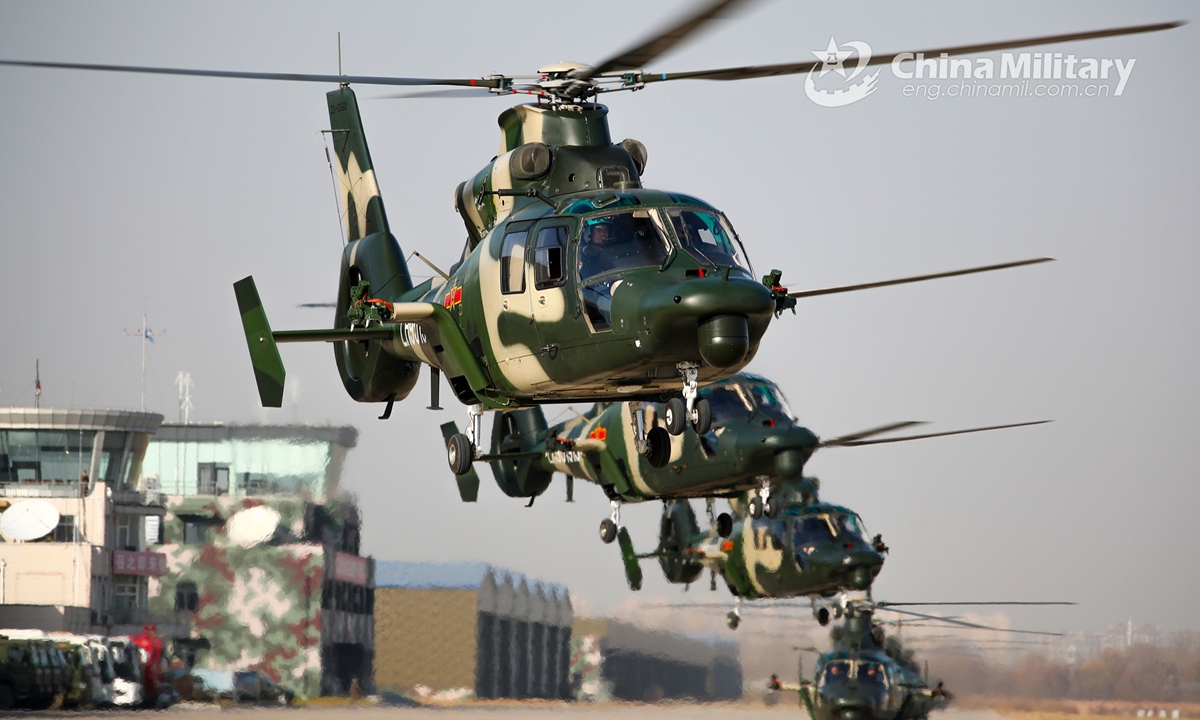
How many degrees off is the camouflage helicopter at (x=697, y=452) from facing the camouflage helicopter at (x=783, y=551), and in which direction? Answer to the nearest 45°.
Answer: approximately 135° to its left

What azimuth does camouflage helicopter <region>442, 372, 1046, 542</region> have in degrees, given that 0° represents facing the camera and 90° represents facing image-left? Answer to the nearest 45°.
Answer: approximately 315°

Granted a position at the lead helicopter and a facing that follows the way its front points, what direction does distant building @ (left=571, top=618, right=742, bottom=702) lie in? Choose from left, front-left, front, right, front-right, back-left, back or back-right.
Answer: back-left
